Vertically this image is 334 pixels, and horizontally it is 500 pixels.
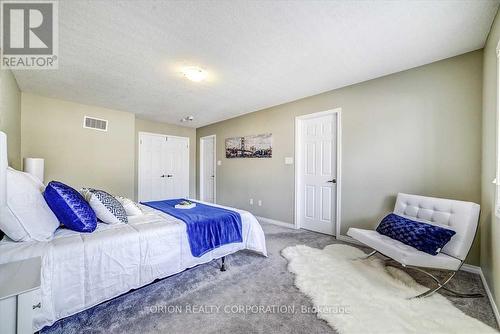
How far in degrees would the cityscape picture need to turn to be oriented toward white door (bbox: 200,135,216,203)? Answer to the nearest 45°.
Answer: approximately 90° to its right

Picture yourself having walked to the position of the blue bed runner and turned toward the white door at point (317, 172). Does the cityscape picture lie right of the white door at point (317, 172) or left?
left

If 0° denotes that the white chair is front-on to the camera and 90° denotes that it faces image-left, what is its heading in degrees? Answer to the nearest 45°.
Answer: approximately 45°

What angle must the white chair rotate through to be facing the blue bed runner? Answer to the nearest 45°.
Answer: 0° — it already faces it

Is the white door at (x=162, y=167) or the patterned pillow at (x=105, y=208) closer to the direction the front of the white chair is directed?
the patterned pillow

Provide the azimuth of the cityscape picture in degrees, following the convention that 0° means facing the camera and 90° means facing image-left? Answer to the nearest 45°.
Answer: approximately 45°

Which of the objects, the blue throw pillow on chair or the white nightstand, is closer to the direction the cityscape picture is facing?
the white nightstand

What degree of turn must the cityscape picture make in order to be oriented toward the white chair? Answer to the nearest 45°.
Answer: approximately 90° to its left

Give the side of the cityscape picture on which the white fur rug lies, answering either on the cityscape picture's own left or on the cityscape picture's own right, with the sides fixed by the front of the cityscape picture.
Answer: on the cityscape picture's own left

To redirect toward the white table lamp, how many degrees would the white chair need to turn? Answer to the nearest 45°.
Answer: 0° — it already faces it

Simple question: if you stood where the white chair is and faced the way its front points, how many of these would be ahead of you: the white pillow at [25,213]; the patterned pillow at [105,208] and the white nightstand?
3

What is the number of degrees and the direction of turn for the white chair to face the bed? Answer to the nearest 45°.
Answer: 0° — it already faces it
